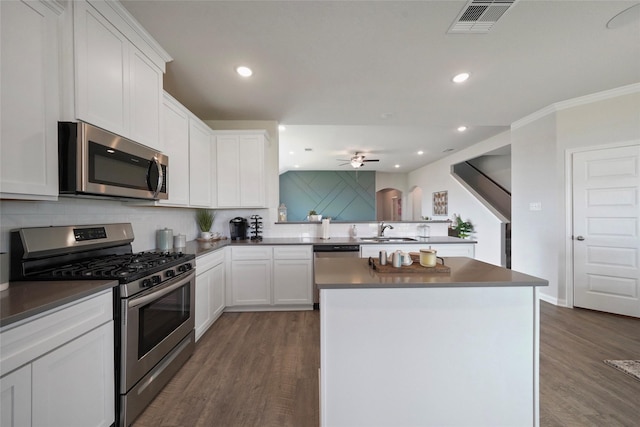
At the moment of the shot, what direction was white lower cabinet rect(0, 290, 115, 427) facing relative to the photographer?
facing the viewer and to the right of the viewer

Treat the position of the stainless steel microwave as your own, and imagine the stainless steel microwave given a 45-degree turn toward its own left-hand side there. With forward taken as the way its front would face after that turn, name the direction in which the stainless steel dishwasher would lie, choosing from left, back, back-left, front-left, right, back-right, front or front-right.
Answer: front

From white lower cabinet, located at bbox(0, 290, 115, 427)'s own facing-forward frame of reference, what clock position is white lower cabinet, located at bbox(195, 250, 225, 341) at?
white lower cabinet, located at bbox(195, 250, 225, 341) is roughly at 9 o'clock from white lower cabinet, located at bbox(0, 290, 115, 427).

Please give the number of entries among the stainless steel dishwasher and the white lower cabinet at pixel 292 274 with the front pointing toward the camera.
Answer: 2

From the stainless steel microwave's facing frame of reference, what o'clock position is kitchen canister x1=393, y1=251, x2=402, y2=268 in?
The kitchen canister is roughly at 12 o'clock from the stainless steel microwave.

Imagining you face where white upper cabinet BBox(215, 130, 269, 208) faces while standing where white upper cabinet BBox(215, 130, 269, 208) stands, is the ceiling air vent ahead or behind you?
ahead

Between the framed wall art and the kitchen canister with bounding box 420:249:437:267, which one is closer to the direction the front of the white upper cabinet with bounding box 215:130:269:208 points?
the kitchen canister

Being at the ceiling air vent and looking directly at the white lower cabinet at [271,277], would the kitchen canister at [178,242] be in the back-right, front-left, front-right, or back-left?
front-left

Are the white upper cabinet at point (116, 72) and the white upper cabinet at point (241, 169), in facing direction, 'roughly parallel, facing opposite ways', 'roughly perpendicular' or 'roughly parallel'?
roughly perpendicular

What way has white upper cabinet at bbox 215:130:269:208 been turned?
toward the camera

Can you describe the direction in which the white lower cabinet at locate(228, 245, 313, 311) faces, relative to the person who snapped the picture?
facing the viewer

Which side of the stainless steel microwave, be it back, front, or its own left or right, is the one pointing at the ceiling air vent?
front

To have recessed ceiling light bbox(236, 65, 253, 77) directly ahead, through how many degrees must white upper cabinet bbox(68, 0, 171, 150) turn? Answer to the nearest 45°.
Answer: approximately 45° to its left

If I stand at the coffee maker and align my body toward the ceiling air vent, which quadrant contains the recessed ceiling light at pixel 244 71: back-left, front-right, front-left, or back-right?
front-right
